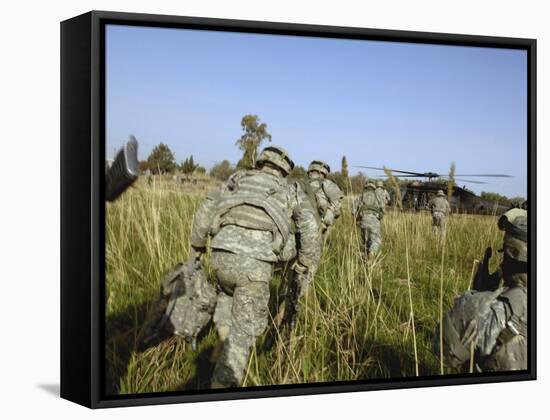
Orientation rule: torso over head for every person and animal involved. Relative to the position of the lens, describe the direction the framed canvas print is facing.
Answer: facing the viewer and to the right of the viewer
